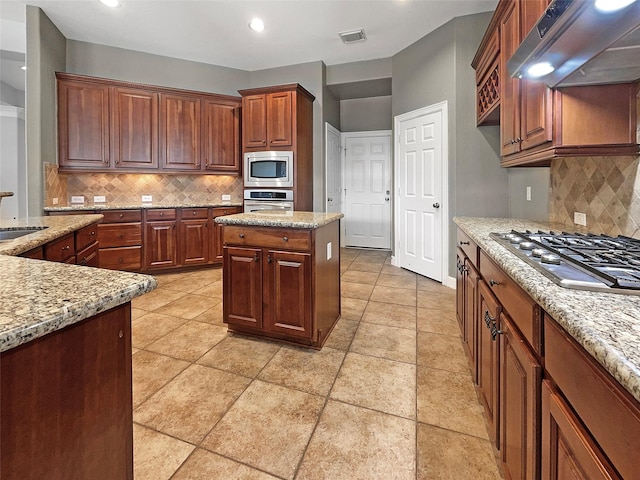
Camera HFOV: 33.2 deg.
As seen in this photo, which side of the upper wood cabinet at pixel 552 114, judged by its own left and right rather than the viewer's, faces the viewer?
left

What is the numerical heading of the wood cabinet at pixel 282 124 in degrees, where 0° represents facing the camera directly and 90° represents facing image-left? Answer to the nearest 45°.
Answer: approximately 45°

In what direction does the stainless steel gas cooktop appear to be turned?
to the viewer's left
